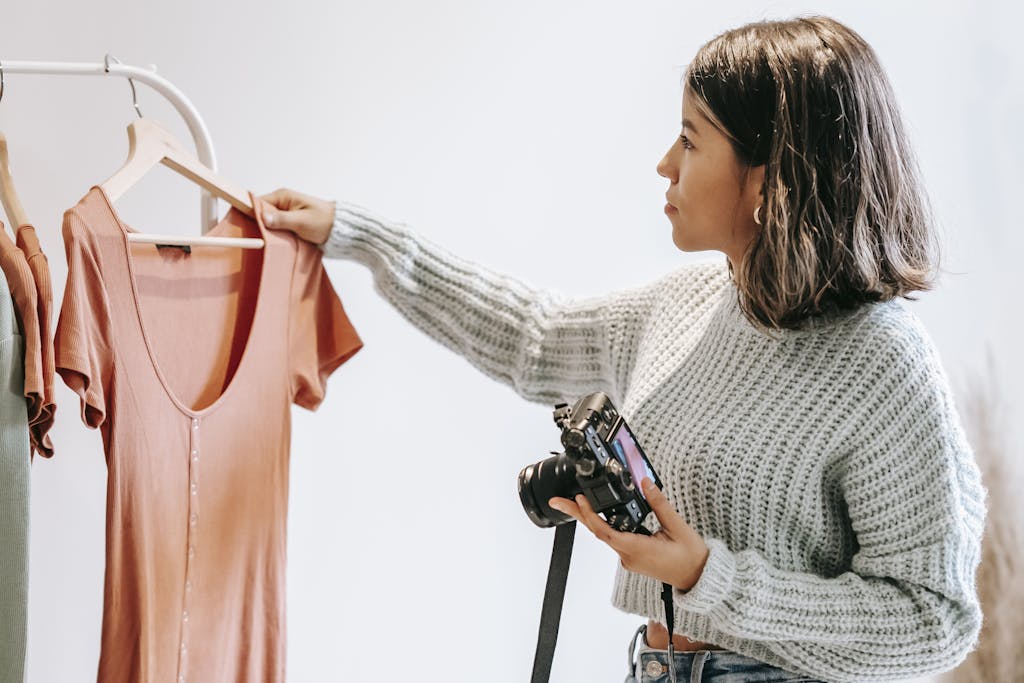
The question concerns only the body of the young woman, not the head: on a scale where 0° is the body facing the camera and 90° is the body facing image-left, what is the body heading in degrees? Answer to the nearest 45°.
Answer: approximately 45°

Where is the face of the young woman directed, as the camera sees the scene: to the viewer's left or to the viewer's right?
to the viewer's left

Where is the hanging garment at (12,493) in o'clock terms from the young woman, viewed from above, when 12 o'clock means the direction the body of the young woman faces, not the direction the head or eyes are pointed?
The hanging garment is roughly at 1 o'clock from the young woman.

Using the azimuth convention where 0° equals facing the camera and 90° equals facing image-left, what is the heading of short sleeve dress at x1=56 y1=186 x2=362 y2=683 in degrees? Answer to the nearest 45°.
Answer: approximately 0°
